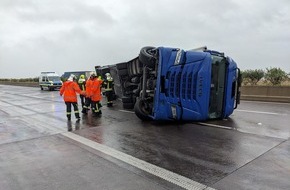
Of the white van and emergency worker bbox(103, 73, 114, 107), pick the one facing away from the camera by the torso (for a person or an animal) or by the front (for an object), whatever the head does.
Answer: the emergency worker

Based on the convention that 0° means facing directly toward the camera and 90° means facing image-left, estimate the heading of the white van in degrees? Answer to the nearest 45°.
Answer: approximately 315°

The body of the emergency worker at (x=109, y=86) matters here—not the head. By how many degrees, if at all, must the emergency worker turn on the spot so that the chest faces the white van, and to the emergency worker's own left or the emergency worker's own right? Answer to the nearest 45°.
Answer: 0° — they already face it
